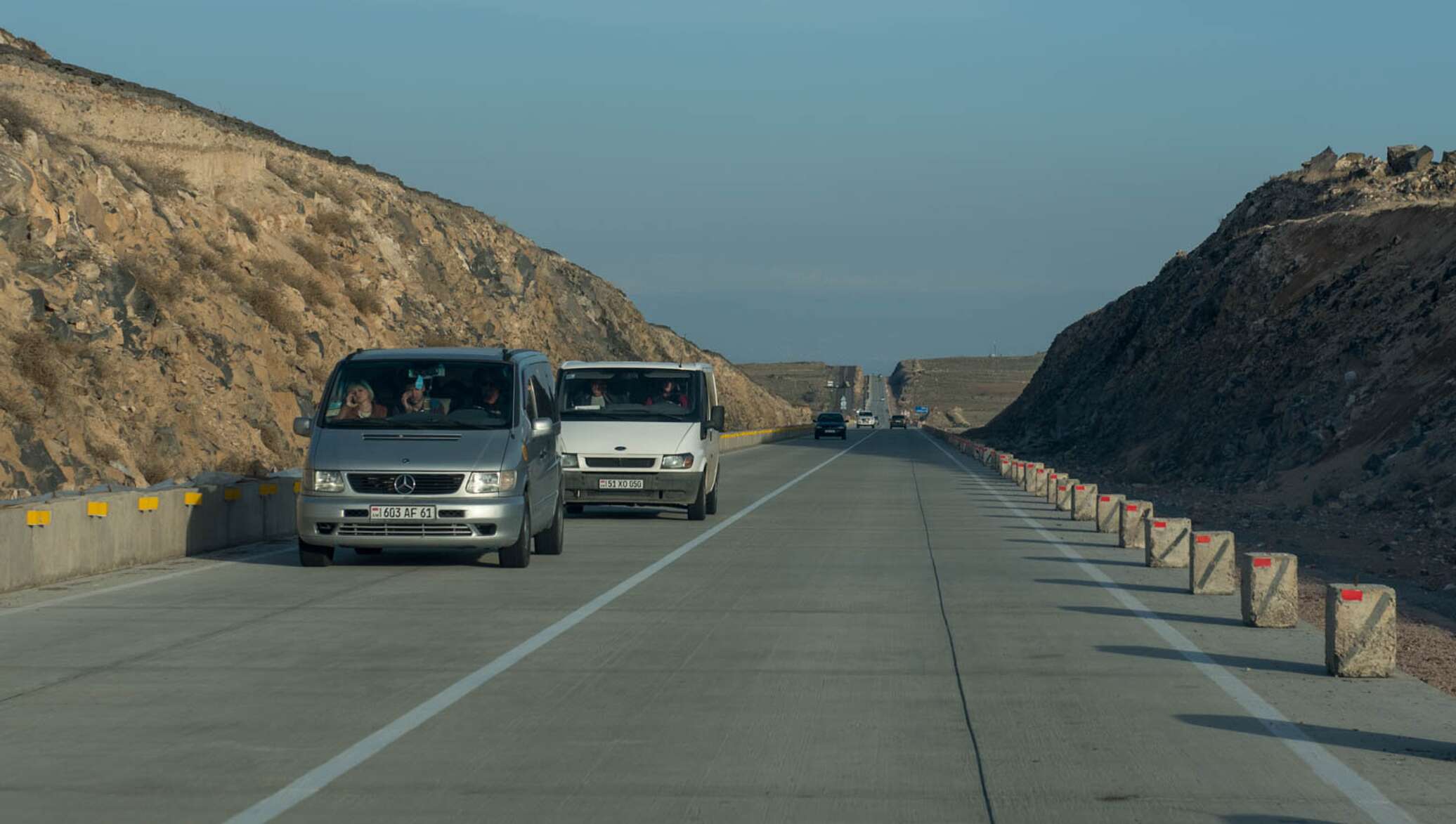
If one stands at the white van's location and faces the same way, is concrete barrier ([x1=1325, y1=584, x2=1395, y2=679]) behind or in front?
in front

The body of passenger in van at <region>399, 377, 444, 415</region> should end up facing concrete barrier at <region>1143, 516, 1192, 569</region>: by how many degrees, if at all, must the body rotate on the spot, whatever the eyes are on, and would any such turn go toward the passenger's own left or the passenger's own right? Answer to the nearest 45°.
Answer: approximately 90° to the passenger's own left

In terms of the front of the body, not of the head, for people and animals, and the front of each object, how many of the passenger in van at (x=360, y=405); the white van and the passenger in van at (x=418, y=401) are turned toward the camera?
3

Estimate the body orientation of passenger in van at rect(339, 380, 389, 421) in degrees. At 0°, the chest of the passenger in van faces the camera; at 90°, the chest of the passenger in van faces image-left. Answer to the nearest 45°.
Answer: approximately 0°

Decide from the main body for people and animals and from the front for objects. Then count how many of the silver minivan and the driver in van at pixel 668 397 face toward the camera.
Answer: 2

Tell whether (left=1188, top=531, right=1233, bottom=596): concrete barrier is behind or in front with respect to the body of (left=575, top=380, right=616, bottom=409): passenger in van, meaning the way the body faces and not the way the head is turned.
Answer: in front

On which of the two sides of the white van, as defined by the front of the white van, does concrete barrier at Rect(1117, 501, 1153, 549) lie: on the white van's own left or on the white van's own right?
on the white van's own left

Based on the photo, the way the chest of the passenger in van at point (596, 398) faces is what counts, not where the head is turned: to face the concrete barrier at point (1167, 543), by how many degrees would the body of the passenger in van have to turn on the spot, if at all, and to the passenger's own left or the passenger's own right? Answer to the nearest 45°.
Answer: approximately 45° to the passenger's own left

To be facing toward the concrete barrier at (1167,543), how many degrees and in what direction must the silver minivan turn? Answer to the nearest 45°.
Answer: approximately 90° to its left
